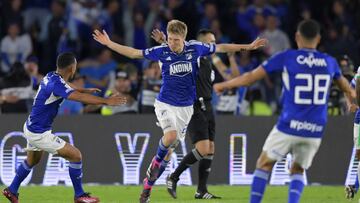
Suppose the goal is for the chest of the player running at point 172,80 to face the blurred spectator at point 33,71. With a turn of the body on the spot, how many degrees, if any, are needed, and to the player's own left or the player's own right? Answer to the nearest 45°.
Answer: approximately 135° to the player's own right

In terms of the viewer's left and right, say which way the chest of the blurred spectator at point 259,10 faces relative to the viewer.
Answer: facing the viewer

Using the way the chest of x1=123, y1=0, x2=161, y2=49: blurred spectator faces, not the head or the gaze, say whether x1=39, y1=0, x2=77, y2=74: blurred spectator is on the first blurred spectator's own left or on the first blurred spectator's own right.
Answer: on the first blurred spectator's own right

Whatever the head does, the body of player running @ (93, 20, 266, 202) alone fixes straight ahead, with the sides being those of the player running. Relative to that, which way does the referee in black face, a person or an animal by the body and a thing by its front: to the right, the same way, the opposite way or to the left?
to the left

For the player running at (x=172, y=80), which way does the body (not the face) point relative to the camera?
toward the camera

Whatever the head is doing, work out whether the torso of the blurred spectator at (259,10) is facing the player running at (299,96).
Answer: yes

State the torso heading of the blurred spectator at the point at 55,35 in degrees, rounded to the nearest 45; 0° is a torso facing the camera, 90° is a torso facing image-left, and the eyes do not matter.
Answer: approximately 0°

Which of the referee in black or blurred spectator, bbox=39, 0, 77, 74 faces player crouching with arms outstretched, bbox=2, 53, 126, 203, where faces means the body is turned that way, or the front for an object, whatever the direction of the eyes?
the blurred spectator
